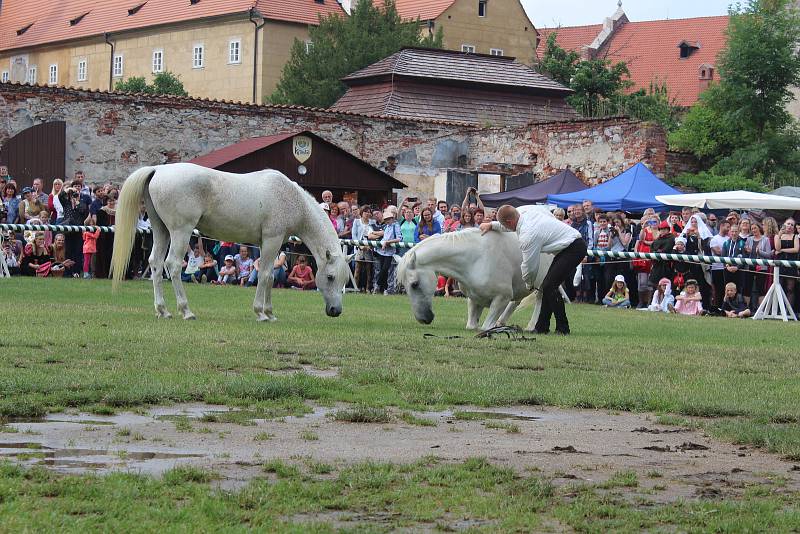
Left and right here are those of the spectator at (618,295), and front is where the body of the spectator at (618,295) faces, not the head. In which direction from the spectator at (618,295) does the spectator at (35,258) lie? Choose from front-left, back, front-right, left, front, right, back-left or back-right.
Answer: right

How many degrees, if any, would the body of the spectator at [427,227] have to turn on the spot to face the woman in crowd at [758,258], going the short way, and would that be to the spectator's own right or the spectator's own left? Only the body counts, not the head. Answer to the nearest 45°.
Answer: approximately 45° to the spectator's own left

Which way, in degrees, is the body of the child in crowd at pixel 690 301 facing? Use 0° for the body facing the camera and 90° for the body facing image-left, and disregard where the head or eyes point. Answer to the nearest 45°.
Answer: approximately 0°

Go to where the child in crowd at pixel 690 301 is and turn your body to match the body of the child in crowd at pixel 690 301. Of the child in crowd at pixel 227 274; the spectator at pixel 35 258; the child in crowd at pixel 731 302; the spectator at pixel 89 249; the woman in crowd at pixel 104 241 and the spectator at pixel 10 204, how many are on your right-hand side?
5

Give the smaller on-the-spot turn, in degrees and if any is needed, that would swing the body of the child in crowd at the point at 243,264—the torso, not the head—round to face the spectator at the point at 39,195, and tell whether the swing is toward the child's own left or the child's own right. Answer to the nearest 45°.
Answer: approximately 90° to the child's own right

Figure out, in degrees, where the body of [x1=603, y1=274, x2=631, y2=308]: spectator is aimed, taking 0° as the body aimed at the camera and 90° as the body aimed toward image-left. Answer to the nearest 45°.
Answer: approximately 0°

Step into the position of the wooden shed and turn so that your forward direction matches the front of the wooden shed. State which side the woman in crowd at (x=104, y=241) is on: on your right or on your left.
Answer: on your right

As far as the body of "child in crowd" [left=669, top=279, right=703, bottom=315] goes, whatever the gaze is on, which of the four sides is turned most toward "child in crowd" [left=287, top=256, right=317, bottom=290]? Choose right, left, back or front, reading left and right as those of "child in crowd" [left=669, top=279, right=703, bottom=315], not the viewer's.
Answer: right

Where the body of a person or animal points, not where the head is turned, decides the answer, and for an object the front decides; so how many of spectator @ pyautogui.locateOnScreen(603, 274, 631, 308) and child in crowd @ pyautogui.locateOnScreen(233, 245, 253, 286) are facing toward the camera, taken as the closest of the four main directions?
2

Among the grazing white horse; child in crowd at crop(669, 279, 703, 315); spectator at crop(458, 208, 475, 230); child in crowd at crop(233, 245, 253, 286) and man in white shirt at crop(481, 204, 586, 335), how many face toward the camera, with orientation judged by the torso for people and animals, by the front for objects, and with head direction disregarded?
3

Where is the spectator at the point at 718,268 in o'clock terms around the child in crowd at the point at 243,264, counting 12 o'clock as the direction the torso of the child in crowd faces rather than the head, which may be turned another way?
The spectator is roughly at 10 o'clock from the child in crowd.
